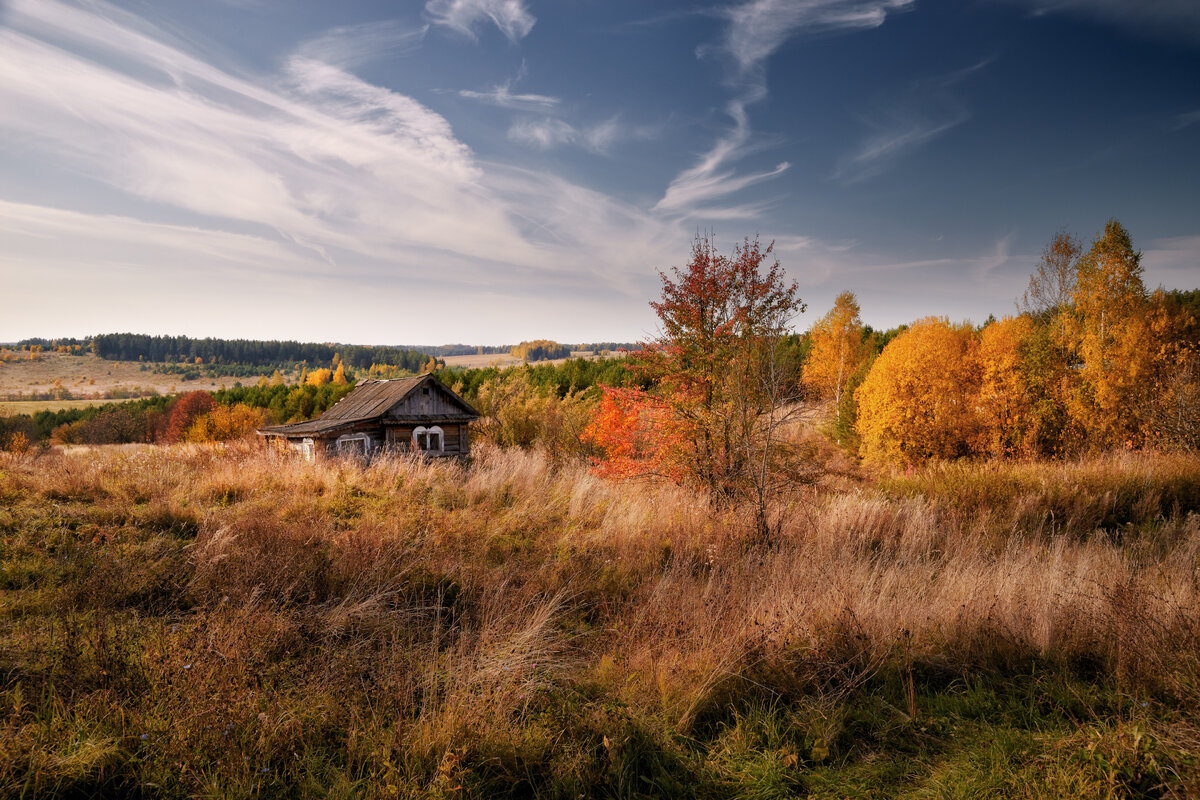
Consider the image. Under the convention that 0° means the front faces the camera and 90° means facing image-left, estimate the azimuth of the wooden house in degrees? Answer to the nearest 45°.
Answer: approximately 315°

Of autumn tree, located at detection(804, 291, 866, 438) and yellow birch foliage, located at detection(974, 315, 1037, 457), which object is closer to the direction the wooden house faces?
the yellow birch foliage

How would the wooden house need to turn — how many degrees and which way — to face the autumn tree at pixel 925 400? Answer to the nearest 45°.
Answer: approximately 45° to its left
